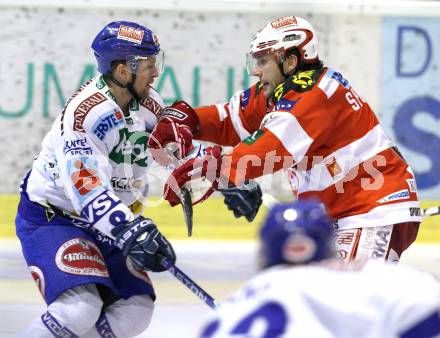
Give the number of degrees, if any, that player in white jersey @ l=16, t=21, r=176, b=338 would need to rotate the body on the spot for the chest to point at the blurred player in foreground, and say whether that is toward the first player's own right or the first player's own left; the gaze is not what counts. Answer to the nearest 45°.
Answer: approximately 45° to the first player's own right

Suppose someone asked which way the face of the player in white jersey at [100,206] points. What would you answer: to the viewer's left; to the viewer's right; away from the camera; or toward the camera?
to the viewer's right

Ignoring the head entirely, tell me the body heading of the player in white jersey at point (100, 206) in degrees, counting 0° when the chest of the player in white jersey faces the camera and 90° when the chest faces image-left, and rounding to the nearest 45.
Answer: approximately 315°
